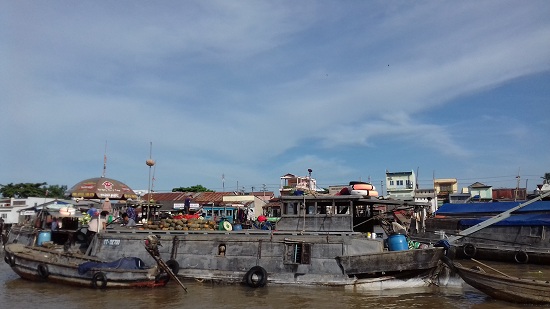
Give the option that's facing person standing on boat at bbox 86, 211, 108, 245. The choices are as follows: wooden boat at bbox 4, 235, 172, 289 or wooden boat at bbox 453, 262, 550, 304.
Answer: wooden boat at bbox 453, 262, 550, 304

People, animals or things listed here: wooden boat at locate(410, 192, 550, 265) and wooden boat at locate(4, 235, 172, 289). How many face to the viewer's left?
2

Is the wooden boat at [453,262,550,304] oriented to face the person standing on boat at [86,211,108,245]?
yes

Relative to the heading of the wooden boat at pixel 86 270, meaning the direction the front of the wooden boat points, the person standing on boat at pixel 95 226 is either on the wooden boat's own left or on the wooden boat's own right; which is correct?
on the wooden boat's own right

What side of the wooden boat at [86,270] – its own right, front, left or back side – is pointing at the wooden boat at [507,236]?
back

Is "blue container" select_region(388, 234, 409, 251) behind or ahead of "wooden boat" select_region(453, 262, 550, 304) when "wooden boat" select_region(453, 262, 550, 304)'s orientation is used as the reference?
ahead

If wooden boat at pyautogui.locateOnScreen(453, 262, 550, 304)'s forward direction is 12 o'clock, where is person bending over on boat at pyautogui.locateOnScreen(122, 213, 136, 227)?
The person bending over on boat is roughly at 12 o'clock from the wooden boat.

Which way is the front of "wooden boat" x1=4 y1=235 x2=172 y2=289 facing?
to the viewer's left

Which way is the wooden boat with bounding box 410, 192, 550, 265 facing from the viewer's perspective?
to the viewer's left
